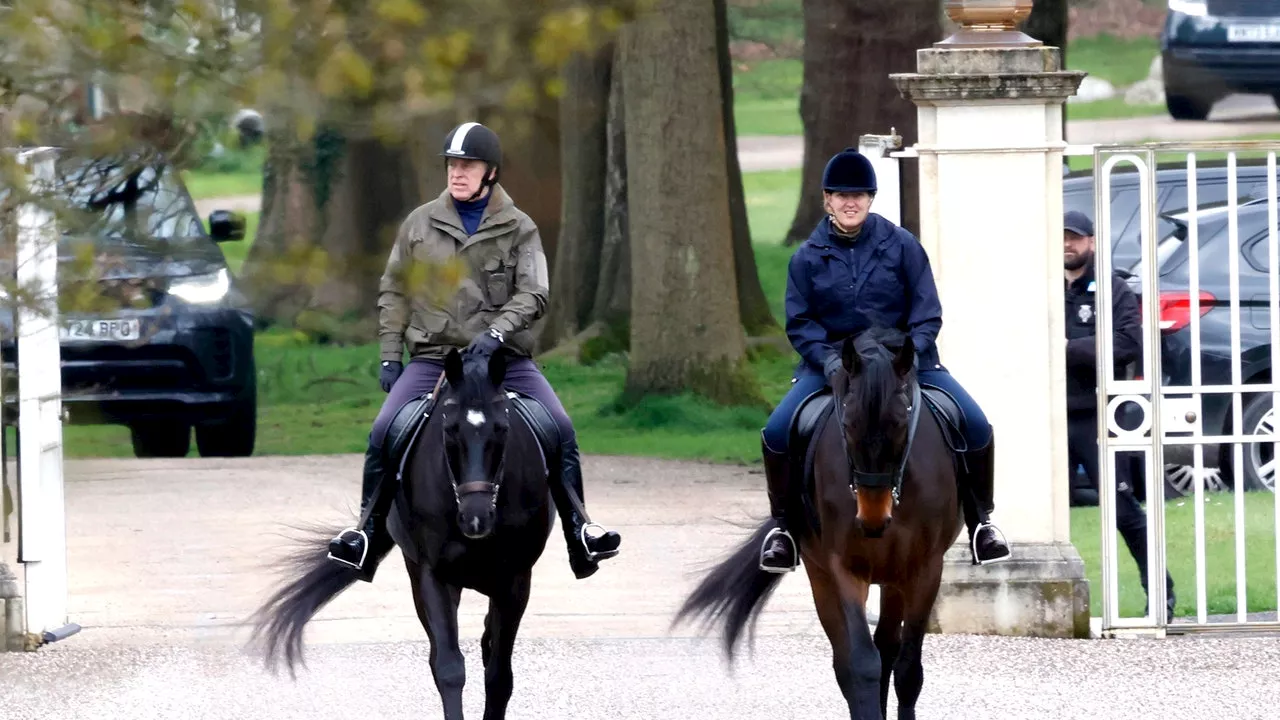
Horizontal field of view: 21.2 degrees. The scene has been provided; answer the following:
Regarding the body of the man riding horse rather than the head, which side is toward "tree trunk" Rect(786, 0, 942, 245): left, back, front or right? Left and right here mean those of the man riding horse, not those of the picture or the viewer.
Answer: back

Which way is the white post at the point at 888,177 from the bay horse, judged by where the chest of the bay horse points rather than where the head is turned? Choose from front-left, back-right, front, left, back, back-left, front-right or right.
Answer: back

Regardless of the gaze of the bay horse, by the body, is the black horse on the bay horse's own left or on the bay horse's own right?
on the bay horse's own right

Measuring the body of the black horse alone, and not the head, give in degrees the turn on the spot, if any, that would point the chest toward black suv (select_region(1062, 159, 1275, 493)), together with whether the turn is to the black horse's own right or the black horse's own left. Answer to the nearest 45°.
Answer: approximately 135° to the black horse's own left

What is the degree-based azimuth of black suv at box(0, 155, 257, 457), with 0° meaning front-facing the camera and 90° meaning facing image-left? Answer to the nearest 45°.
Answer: approximately 0°

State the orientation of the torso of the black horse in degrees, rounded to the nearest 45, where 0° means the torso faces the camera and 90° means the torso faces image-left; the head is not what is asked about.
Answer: approximately 0°

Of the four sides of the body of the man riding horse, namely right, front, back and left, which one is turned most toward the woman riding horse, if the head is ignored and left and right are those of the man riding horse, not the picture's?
left

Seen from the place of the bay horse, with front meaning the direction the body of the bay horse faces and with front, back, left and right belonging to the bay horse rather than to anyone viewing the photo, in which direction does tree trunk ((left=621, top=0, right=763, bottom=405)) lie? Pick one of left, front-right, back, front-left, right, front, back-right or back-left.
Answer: back

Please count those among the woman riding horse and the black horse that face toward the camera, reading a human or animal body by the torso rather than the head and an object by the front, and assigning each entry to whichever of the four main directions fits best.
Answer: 2

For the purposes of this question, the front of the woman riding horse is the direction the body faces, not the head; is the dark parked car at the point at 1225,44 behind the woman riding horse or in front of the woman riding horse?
behind
